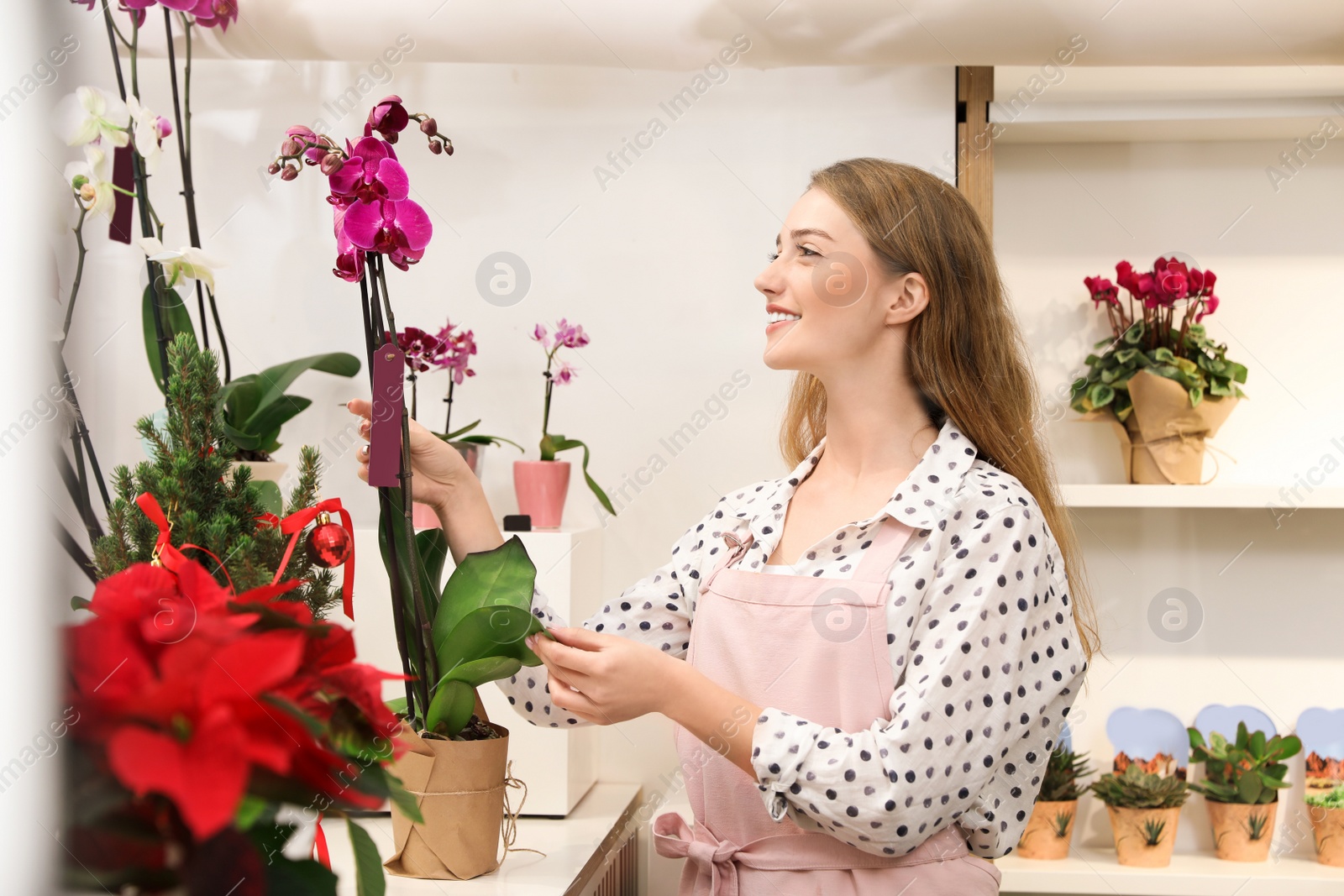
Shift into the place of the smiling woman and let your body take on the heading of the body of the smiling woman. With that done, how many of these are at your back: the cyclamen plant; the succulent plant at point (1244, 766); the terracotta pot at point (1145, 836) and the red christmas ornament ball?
3

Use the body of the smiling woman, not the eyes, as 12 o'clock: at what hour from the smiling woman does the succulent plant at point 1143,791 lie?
The succulent plant is roughly at 6 o'clock from the smiling woman.

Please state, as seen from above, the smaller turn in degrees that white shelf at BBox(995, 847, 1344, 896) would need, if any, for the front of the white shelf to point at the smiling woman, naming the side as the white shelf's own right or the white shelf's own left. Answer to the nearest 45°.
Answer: approximately 45° to the white shelf's own right

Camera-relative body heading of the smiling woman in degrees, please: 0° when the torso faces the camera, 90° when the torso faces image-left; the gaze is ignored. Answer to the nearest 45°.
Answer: approximately 45°

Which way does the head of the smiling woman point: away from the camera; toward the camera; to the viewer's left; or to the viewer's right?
to the viewer's left

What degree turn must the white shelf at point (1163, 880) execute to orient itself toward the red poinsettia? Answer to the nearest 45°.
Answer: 0° — it already faces it

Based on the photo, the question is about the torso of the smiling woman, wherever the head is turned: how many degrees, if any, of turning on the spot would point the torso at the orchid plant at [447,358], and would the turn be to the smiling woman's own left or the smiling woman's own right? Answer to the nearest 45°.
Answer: approximately 90° to the smiling woman's own right

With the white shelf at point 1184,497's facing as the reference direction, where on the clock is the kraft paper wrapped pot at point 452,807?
The kraft paper wrapped pot is roughly at 1 o'clock from the white shelf.

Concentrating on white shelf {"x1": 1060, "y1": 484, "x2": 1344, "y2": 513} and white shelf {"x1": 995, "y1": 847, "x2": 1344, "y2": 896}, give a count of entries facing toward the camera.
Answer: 2
